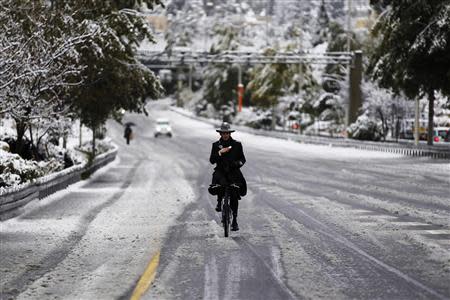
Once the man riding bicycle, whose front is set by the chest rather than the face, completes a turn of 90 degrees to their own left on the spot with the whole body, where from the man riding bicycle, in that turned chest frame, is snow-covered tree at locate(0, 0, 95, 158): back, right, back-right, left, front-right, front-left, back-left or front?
back-left

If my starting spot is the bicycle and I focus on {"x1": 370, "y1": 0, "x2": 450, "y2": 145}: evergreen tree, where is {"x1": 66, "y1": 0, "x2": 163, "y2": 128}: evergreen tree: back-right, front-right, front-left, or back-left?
front-left

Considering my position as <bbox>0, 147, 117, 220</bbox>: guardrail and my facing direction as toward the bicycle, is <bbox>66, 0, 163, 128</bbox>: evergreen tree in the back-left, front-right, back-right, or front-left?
back-left

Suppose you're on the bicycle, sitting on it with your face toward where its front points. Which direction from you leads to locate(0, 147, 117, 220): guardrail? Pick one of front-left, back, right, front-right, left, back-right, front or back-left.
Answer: back-right

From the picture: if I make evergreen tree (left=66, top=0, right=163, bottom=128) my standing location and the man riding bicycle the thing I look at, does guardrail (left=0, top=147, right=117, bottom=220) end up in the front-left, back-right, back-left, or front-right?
front-right

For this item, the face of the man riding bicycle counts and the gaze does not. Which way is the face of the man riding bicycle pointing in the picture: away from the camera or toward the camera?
toward the camera

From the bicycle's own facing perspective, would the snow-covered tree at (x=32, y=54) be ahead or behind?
behind

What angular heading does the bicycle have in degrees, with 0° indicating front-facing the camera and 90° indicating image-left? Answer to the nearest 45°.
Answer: approximately 0°

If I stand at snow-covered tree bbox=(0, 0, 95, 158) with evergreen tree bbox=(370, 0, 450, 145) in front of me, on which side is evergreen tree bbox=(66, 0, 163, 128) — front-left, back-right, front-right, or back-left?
front-left

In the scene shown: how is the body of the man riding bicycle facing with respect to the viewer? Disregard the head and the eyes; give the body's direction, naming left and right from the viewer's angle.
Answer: facing the viewer

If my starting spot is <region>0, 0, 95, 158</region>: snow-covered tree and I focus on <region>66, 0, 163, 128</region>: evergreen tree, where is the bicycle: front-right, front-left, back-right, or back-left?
back-right

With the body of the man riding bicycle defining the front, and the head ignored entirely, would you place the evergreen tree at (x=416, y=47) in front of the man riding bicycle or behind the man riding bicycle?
behind

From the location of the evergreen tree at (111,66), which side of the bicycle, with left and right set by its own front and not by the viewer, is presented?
back
